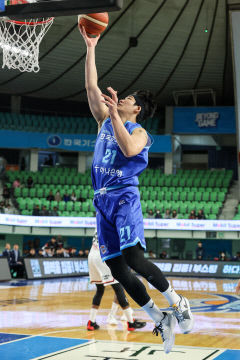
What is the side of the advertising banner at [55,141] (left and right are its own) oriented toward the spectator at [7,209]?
front

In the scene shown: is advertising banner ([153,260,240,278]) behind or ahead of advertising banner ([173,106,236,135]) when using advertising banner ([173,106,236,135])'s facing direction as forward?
ahead

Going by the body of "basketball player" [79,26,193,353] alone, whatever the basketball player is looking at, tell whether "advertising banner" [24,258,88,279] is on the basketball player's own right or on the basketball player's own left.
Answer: on the basketball player's own right

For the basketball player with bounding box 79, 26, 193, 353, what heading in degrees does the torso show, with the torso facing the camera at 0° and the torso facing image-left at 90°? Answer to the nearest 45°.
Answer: approximately 45°

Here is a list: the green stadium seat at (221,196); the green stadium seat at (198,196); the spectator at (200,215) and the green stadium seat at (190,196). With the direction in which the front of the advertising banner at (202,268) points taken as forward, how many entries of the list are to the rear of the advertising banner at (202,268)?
4

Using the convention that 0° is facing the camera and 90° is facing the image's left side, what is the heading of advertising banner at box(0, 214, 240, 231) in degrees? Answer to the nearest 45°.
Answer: approximately 0°

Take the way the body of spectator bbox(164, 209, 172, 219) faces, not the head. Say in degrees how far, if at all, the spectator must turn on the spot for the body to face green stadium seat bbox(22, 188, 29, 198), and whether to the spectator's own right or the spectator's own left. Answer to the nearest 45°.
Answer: approximately 90° to the spectator's own right

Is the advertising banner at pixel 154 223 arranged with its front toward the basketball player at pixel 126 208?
yes

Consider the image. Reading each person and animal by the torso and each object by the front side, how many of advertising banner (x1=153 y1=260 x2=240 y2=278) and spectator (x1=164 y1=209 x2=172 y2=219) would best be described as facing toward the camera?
2

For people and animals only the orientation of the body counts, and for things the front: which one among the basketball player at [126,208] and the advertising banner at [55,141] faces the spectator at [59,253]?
the advertising banner

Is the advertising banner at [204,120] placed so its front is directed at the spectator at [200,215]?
yes
